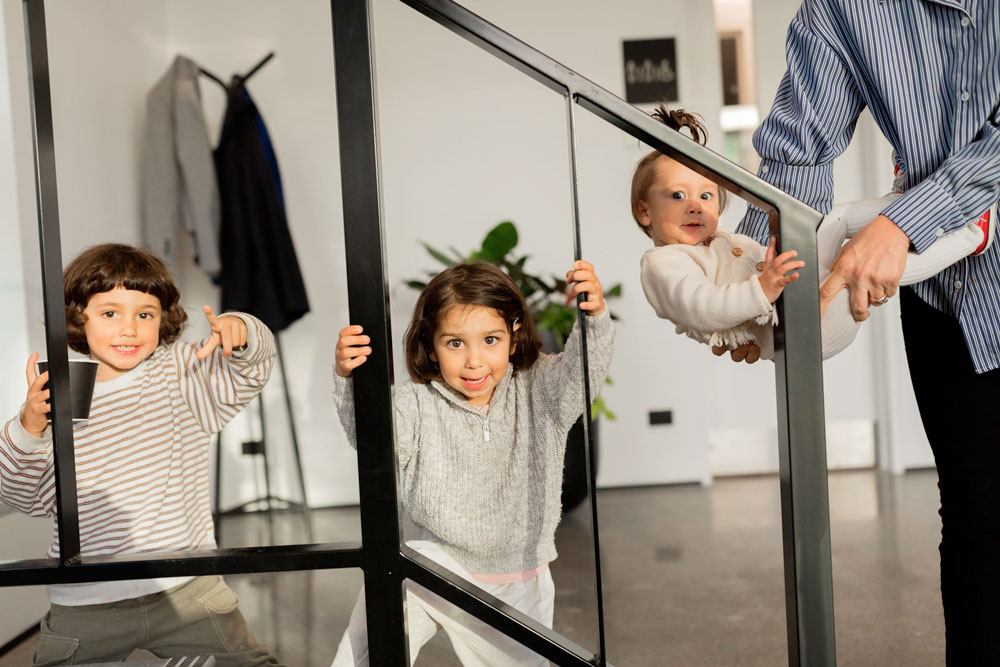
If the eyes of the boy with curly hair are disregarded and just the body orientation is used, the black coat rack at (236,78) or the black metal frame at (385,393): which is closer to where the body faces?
the black metal frame

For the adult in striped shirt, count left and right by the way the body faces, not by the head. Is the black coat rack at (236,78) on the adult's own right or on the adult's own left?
on the adult's own right

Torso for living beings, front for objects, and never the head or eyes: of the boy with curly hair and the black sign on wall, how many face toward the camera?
2

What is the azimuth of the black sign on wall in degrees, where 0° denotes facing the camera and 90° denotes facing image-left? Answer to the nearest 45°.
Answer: approximately 0°

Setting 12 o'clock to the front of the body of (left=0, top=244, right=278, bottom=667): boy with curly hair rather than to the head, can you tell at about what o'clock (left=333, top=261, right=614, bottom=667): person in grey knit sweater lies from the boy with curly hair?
The person in grey knit sweater is roughly at 10 o'clock from the boy with curly hair.

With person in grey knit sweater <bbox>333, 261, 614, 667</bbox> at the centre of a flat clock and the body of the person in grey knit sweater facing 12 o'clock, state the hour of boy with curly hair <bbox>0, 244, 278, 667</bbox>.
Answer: The boy with curly hair is roughly at 3 o'clock from the person in grey knit sweater.

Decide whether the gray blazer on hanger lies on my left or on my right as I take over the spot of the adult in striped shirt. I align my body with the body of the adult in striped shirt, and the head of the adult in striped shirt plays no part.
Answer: on my right

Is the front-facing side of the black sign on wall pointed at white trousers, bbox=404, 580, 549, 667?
yes
